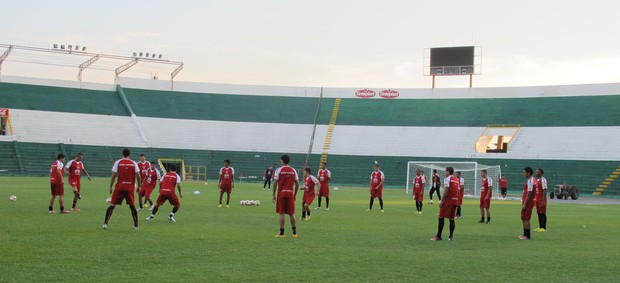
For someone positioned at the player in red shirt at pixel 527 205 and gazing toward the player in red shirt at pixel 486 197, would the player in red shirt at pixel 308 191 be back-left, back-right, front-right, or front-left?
front-left

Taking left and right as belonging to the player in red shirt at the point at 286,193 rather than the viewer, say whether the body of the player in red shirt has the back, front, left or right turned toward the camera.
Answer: back

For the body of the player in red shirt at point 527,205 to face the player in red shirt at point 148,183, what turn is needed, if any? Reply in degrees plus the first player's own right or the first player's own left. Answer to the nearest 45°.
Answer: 0° — they already face them

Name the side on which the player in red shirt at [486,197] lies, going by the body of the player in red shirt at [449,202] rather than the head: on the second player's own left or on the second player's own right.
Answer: on the second player's own right

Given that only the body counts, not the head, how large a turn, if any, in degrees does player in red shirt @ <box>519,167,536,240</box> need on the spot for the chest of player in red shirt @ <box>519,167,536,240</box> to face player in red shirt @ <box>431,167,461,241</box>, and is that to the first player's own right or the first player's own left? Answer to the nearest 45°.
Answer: approximately 45° to the first player's own left

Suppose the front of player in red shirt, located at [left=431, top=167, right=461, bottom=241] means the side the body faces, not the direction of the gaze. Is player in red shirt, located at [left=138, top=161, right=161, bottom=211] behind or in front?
in front

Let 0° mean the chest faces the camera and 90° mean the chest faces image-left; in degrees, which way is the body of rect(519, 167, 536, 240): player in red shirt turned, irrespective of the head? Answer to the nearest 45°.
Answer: approximately 90°

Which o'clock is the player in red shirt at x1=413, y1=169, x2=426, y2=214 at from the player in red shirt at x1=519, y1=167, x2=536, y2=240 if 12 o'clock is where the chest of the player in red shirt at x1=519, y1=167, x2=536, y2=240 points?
the player in red shirt at x1=413, y1=169, x2=426, y2=214 is roughly at 2 o'clock from the player in red shirt at x1=519, y1=167, x2=536, y2=240.

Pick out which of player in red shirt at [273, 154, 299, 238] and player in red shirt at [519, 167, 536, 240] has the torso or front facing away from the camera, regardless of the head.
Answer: player in red shirt at [273, 154, 299, 238]

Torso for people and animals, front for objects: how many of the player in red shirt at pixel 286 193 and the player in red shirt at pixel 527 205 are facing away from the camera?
1

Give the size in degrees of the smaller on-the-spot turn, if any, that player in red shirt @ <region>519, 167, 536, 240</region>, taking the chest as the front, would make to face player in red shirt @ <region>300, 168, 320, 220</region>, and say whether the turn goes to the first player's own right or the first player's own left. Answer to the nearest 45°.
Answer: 0° — they already face them

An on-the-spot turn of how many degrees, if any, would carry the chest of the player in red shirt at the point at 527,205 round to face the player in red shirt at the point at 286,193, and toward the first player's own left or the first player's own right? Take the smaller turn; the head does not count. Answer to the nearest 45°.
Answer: approximately 45° to the first player's own left

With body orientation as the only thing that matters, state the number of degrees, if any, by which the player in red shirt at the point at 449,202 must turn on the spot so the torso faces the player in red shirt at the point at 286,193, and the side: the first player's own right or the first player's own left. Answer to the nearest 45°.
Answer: approximately 45° to the first player's own left

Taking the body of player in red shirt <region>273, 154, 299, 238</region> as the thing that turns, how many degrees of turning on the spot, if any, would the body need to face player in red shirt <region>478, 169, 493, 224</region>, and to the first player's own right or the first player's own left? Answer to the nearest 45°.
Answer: approximately 45° to the first player's own right
